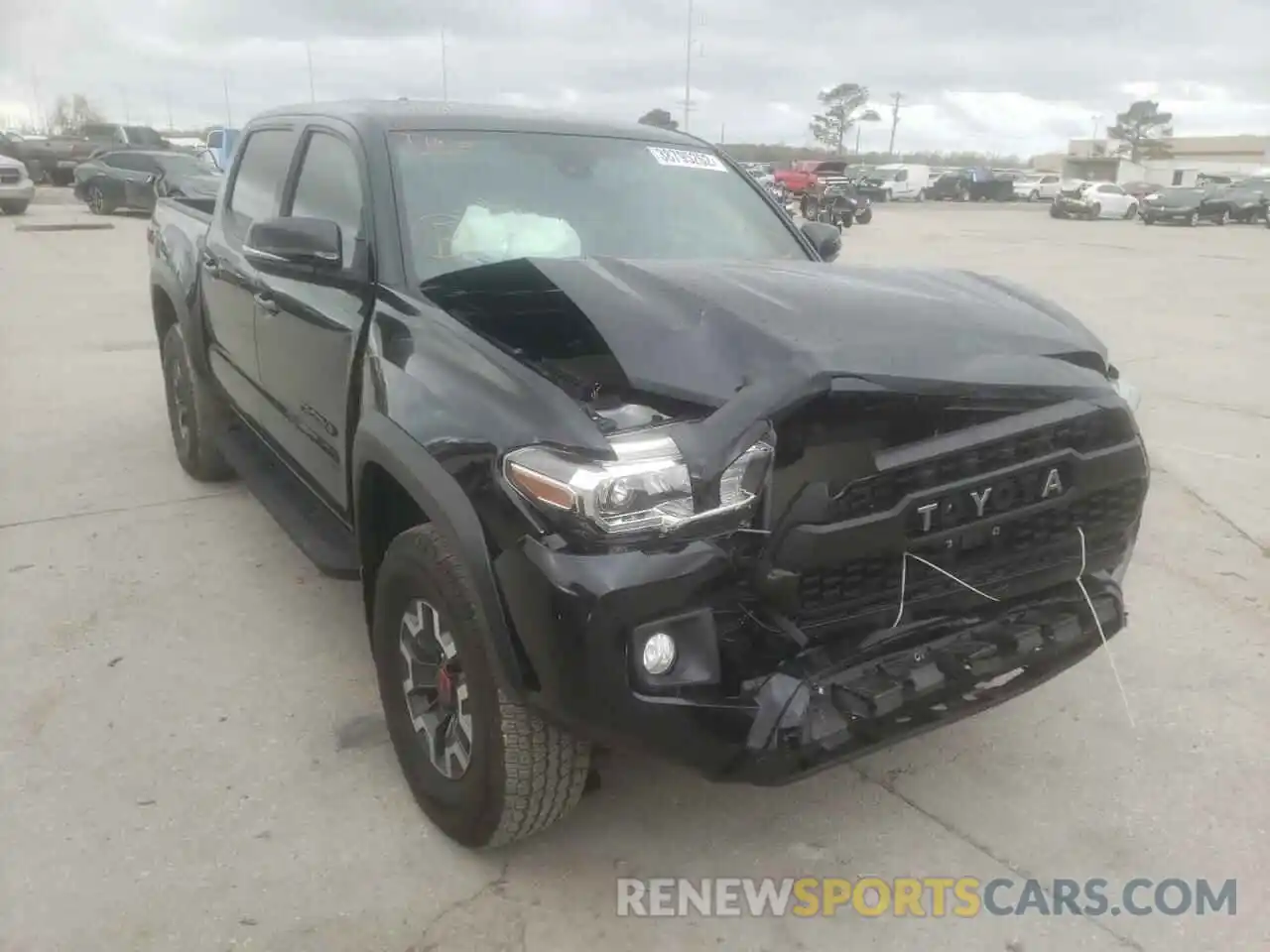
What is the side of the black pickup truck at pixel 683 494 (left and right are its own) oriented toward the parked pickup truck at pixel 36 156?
back

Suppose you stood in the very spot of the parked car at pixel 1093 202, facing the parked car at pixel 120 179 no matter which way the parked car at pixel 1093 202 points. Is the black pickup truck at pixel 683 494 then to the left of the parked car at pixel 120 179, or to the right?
left

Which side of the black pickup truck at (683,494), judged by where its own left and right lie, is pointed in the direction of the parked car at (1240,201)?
left

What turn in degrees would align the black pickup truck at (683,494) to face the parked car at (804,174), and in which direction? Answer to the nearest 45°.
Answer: approximately 135° to its left

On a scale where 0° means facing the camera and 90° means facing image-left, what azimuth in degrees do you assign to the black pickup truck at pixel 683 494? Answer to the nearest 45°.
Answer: approximately 315°

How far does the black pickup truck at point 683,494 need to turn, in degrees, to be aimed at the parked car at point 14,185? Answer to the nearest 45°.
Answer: approximately 180°

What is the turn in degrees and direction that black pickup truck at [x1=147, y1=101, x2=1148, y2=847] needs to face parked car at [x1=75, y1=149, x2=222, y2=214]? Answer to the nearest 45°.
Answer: approximately 180°

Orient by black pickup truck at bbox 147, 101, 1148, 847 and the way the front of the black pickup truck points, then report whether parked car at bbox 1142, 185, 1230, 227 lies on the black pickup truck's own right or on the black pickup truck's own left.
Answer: on the black pickup truck's own left

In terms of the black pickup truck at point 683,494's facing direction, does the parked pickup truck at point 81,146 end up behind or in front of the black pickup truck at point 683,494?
behind
